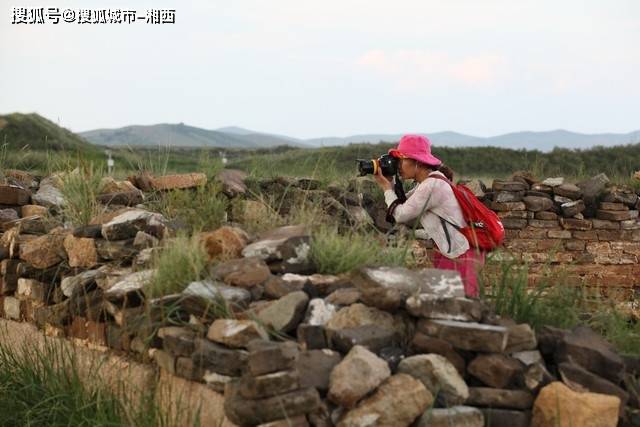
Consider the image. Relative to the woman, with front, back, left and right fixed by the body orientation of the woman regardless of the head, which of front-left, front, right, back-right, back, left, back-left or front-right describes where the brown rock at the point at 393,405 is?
left

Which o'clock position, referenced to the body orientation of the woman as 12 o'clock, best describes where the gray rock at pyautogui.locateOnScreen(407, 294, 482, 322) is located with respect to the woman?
The gray rock is roughly at 9 o'clock from the woman.

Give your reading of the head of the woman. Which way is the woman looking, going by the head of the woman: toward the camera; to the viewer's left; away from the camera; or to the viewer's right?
to the viewer's left

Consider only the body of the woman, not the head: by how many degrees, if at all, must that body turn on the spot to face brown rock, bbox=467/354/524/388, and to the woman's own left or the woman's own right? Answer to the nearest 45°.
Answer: approximately 90° to the woman's own left

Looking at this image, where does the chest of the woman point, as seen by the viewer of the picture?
to the viewer's left

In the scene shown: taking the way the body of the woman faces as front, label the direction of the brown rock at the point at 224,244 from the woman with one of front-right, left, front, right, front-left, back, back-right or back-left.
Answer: front-left

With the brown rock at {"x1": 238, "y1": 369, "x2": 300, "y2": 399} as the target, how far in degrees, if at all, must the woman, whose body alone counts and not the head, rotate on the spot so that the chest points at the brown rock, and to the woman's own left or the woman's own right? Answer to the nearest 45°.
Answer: approximately 90° to the woman's own left

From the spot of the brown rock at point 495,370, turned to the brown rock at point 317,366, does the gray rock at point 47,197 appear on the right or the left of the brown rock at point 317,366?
right

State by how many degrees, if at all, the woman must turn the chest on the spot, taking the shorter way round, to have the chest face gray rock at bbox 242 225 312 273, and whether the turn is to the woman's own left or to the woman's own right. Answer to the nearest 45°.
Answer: approximately 45° to the woman's own left

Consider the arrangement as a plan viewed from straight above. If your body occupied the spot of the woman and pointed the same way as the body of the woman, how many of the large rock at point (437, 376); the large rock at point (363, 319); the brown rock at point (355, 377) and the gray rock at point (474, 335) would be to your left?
4

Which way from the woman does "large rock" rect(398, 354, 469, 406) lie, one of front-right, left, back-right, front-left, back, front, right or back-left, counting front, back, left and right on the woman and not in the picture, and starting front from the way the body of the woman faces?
left

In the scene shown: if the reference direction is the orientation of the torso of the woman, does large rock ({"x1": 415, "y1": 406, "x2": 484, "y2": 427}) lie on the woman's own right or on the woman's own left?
on the woman's own left

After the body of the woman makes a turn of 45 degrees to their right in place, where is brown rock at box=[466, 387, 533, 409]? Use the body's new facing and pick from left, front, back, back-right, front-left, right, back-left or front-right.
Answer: back-left

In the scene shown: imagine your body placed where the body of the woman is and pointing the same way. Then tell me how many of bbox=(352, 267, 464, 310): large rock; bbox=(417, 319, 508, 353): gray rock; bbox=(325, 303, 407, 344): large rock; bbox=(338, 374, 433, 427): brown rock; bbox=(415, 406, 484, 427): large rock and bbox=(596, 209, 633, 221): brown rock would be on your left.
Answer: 5

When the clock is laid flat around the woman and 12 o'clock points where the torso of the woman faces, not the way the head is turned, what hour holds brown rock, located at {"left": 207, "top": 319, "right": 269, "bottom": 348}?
The brown rock is roughly at 10 o'clock from the woman.

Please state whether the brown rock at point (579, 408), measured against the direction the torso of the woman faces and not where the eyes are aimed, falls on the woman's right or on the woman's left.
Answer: on the woman's left

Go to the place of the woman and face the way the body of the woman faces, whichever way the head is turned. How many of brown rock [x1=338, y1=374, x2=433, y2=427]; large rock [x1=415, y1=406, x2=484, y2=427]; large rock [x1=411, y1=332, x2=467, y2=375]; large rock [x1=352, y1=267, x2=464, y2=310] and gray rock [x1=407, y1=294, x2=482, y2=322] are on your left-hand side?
5

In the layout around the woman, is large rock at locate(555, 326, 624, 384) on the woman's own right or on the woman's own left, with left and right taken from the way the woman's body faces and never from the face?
on the woman's own left

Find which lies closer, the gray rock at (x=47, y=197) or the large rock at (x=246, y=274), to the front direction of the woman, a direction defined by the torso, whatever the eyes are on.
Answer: the gray rock

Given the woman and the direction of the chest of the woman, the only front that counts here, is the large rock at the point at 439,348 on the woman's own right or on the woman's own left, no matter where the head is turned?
on the woman's own left
